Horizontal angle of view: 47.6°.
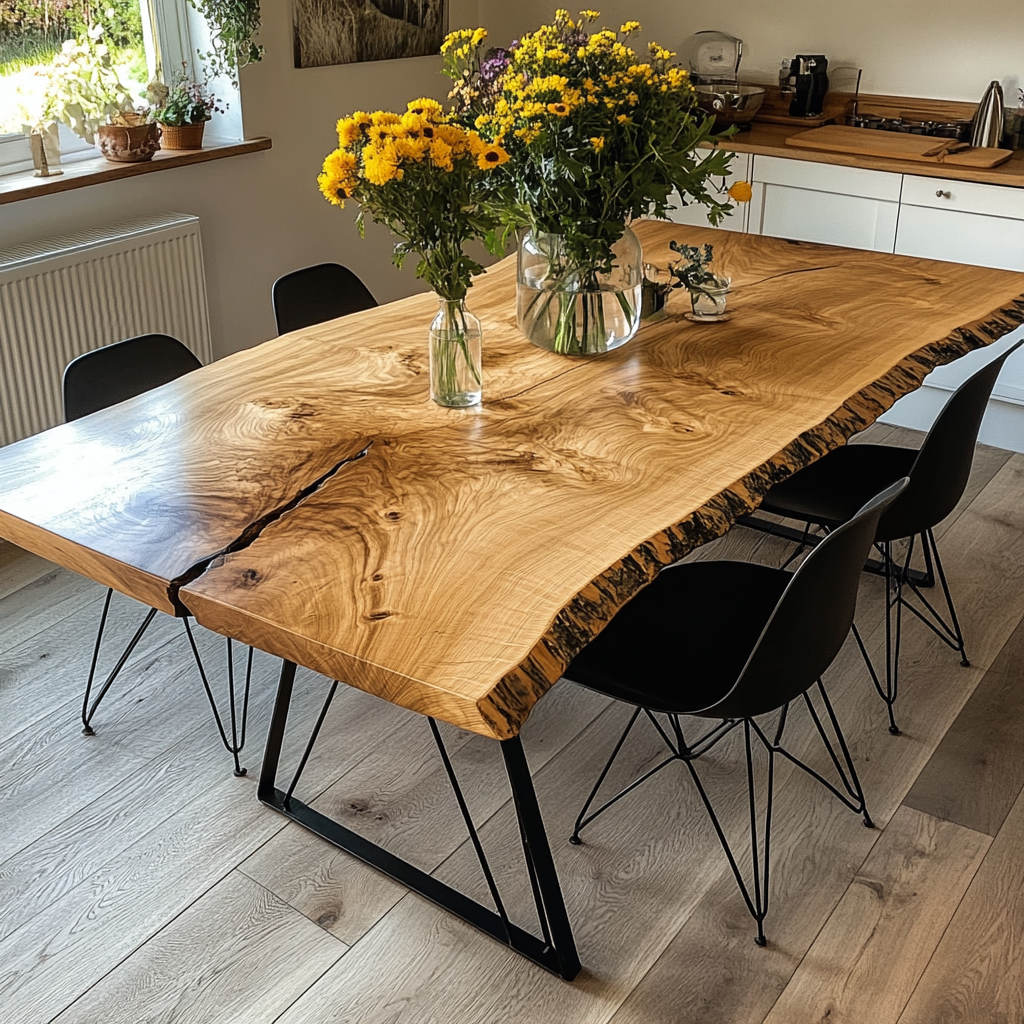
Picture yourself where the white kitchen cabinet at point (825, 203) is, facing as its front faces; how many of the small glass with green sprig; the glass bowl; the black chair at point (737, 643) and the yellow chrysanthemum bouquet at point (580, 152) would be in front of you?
3

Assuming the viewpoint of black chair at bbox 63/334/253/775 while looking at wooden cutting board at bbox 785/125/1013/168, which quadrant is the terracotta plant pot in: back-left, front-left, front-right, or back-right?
front-left

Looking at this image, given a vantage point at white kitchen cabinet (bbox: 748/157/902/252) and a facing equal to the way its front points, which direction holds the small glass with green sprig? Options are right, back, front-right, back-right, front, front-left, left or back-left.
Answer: front

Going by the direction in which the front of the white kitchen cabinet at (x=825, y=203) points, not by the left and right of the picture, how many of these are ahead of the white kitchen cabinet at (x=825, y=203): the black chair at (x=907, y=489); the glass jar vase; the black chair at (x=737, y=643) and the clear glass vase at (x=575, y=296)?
4

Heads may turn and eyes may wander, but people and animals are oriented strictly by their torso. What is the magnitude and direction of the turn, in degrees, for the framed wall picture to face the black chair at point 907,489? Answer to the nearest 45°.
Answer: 0° — it already faces it

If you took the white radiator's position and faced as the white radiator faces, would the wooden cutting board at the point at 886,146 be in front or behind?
in front

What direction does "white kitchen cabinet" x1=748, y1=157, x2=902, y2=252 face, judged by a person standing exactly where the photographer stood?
facing the viewer

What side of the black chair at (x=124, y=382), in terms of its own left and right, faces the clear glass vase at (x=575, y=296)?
left

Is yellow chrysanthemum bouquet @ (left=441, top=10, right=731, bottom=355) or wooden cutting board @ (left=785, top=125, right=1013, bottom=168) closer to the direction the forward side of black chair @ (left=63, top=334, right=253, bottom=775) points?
the yellow chrysanthemum bouquet

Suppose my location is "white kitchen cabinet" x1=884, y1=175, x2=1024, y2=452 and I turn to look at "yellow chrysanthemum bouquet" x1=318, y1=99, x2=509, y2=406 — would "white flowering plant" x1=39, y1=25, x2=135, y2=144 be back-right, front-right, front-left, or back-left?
front-right

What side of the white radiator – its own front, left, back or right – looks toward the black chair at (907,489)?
front

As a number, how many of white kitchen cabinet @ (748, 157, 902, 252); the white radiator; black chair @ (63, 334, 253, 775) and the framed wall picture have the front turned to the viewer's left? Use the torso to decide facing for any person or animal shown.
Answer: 0

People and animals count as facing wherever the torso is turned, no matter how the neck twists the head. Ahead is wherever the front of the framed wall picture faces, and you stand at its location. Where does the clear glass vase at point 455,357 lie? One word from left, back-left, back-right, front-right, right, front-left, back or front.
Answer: front-right

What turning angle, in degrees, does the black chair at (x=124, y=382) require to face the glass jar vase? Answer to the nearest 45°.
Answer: approximately 45° to its left

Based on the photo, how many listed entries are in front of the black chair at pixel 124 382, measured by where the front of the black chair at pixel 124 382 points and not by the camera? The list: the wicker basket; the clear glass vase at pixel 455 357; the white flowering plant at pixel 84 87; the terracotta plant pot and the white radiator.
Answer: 1

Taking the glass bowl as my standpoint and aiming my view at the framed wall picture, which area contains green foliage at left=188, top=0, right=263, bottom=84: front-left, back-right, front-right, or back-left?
front-left

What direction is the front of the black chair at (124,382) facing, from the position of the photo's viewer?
facing the viewer and to the right of the viewer

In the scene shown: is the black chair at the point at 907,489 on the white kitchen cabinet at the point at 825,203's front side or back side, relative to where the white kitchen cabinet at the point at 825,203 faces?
on the front side
